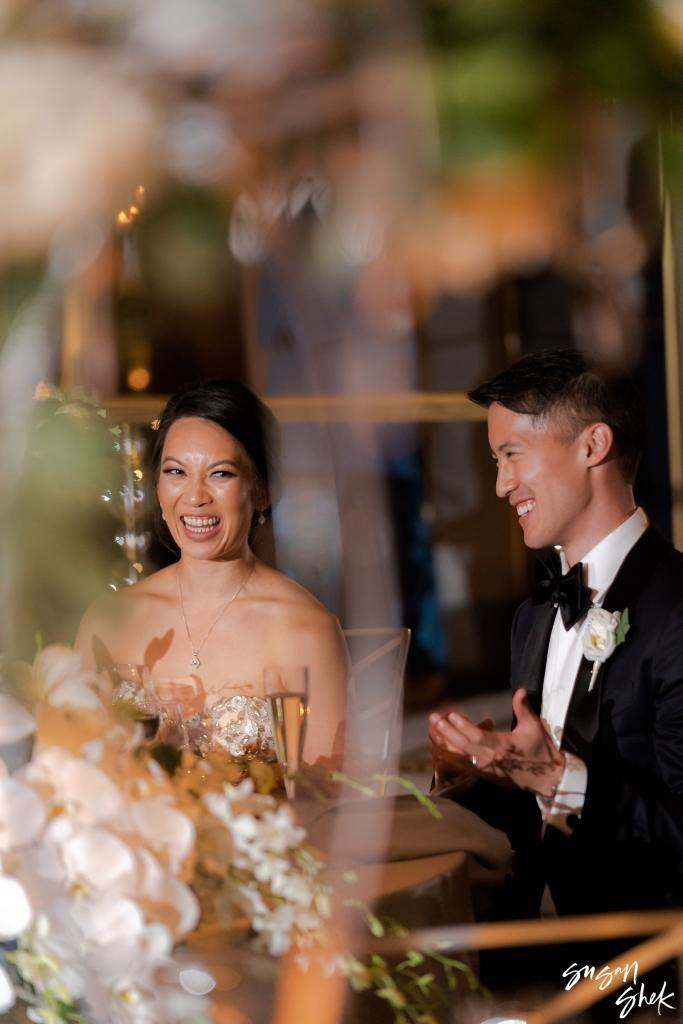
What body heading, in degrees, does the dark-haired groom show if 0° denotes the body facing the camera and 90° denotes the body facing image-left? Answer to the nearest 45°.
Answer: approximately 45°

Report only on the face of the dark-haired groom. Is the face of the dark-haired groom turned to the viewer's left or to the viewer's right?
to the viewer's left
